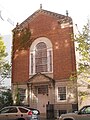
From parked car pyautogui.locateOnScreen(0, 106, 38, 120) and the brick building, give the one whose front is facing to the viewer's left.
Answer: the parked car

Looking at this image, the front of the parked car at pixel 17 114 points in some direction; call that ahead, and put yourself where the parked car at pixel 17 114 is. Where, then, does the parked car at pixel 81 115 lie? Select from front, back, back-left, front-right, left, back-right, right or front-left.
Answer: back-left

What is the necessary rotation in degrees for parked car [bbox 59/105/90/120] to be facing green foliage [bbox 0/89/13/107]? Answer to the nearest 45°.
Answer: approximately 45° to its right

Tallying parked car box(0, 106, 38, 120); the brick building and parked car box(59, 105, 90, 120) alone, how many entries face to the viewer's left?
2

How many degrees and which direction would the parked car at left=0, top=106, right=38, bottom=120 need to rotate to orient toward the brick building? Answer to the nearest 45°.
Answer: approximately 90° to its right

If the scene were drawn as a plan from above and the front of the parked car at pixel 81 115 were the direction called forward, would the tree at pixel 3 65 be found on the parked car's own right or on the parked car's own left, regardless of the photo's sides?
on the parked car's own right

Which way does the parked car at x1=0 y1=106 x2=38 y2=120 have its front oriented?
to the viewer's left

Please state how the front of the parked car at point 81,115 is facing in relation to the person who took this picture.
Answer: facing to the left of the viewer

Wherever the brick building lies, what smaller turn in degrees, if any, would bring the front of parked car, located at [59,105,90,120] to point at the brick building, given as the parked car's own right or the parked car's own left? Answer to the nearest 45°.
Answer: approximately 90° to the parked car's own right

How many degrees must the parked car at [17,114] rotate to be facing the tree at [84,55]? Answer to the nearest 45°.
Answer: approximately 135° to its right
